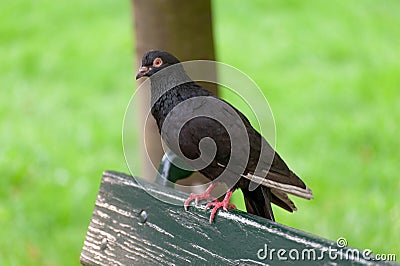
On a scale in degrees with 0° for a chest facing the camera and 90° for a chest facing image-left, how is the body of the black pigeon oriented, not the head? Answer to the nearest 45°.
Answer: approximately 90°
